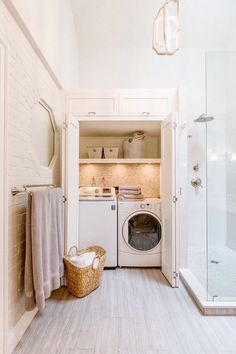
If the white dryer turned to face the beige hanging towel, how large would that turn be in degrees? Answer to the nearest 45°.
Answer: approximately 45° to its right

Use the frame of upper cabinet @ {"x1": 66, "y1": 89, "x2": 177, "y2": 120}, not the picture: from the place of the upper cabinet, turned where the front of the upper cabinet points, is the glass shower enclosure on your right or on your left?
on your left

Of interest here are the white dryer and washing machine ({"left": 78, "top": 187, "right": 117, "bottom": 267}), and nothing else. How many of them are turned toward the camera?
2

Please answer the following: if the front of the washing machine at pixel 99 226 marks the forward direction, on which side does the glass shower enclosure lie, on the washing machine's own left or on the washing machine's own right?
on the washing machine's own left

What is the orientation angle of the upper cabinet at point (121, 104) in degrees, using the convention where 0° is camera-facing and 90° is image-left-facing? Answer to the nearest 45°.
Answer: approximately 0°

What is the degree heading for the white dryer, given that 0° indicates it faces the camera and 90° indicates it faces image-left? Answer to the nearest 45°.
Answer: approximately 0°
